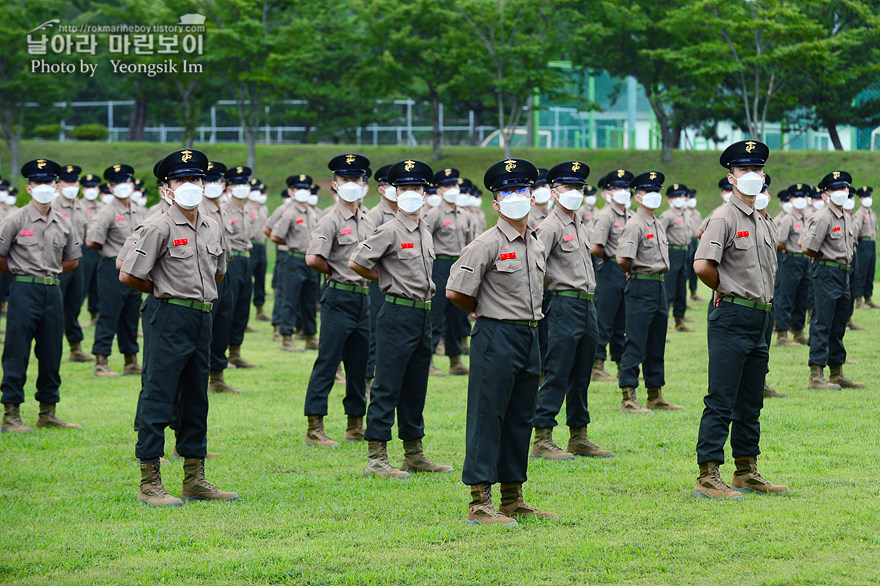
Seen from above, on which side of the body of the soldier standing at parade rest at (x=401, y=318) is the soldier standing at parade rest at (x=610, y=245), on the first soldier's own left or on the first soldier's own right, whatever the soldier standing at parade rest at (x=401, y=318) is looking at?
on the first soldier's own left

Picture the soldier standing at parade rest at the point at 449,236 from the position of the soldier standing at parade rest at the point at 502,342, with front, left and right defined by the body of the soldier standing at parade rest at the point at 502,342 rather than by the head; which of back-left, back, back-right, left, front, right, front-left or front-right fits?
back-left

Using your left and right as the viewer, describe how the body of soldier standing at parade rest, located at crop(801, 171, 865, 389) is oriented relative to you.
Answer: facing the viewer and to the right of the viewer

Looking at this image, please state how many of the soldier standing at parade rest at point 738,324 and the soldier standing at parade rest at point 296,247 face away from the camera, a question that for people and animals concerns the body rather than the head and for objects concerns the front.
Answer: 0

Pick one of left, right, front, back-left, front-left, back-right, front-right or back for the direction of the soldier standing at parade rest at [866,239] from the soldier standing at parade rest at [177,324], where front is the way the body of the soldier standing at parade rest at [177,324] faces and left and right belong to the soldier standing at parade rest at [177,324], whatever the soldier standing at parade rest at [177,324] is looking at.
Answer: left

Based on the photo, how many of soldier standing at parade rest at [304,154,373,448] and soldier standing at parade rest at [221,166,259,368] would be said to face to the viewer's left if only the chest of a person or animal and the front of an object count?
0
